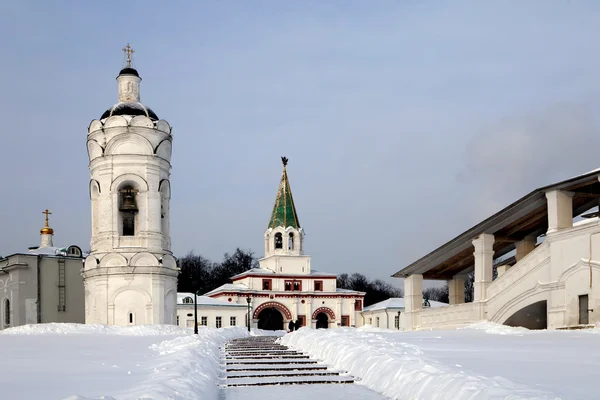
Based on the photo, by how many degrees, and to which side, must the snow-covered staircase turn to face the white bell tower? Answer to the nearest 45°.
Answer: approximately 180°

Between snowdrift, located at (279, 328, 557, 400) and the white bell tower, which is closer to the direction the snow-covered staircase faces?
the snowdrift

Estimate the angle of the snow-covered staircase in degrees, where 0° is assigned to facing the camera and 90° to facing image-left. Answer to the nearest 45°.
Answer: approximately 0°
